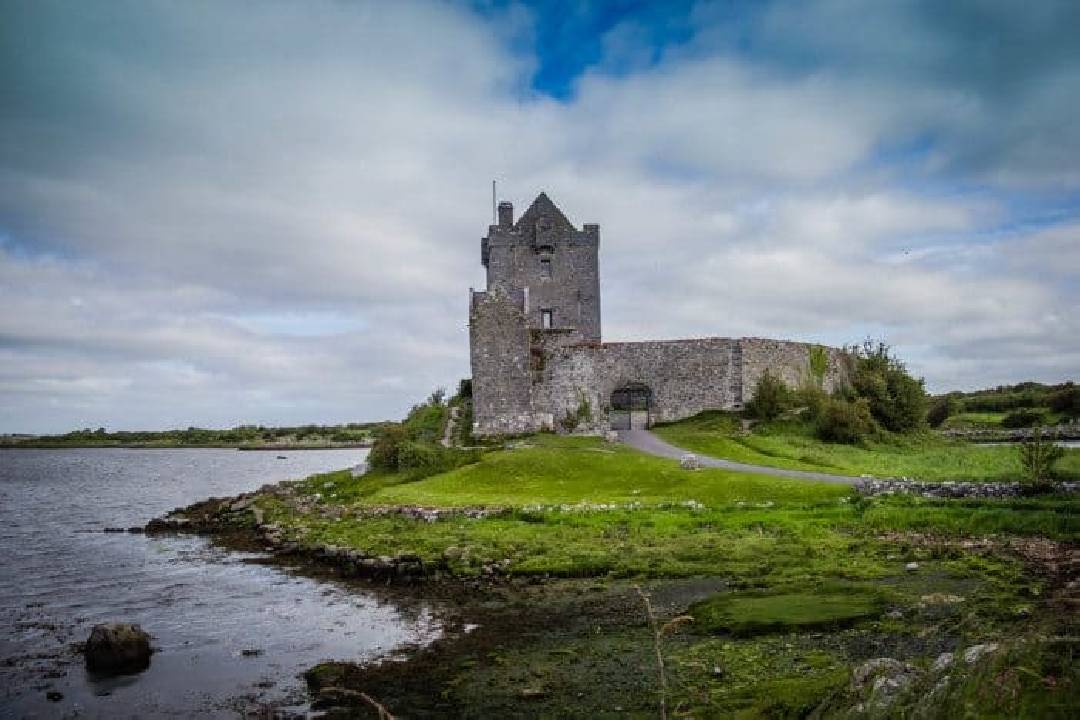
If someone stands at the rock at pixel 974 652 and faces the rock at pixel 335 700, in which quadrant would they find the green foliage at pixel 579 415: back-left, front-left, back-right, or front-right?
front-right

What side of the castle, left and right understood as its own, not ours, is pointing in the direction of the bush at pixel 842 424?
left

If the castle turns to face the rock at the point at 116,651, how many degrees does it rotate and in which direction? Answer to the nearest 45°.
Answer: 0° — it already faces it

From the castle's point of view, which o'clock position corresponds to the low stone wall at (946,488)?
The low stone wall is roughly at 11 o'clock from the castle.

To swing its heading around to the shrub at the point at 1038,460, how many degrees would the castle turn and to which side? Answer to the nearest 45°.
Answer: approximately 45° to its left

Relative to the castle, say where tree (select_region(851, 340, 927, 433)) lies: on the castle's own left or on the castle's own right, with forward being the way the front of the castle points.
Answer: on the castle's own left

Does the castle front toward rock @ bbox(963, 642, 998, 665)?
yes

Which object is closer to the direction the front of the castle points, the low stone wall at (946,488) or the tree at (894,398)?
the low stone wall

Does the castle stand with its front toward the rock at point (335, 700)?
yes

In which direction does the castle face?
toward the camera

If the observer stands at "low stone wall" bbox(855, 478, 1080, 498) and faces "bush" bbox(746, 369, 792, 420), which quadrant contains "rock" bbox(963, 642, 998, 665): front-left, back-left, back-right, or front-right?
back-left

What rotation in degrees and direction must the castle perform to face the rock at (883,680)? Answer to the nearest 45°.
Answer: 0° — it already faces it

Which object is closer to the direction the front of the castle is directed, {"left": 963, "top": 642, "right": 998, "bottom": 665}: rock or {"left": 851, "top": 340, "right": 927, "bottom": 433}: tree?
the rock

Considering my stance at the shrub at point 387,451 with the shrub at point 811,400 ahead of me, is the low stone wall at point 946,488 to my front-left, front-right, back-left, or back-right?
front-right

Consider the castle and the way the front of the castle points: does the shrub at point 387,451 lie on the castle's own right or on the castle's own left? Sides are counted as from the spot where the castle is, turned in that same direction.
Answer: on the castle's own right
